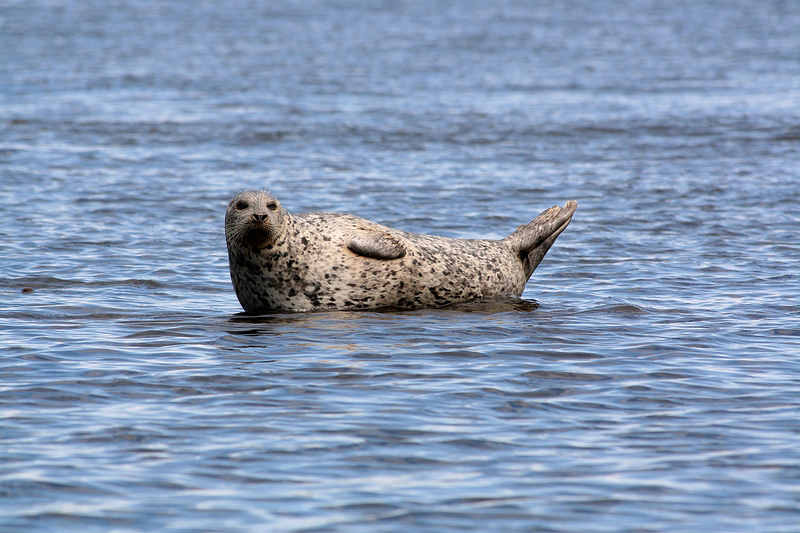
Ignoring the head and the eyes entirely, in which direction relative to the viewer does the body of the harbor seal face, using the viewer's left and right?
facing to the left of the viewer
